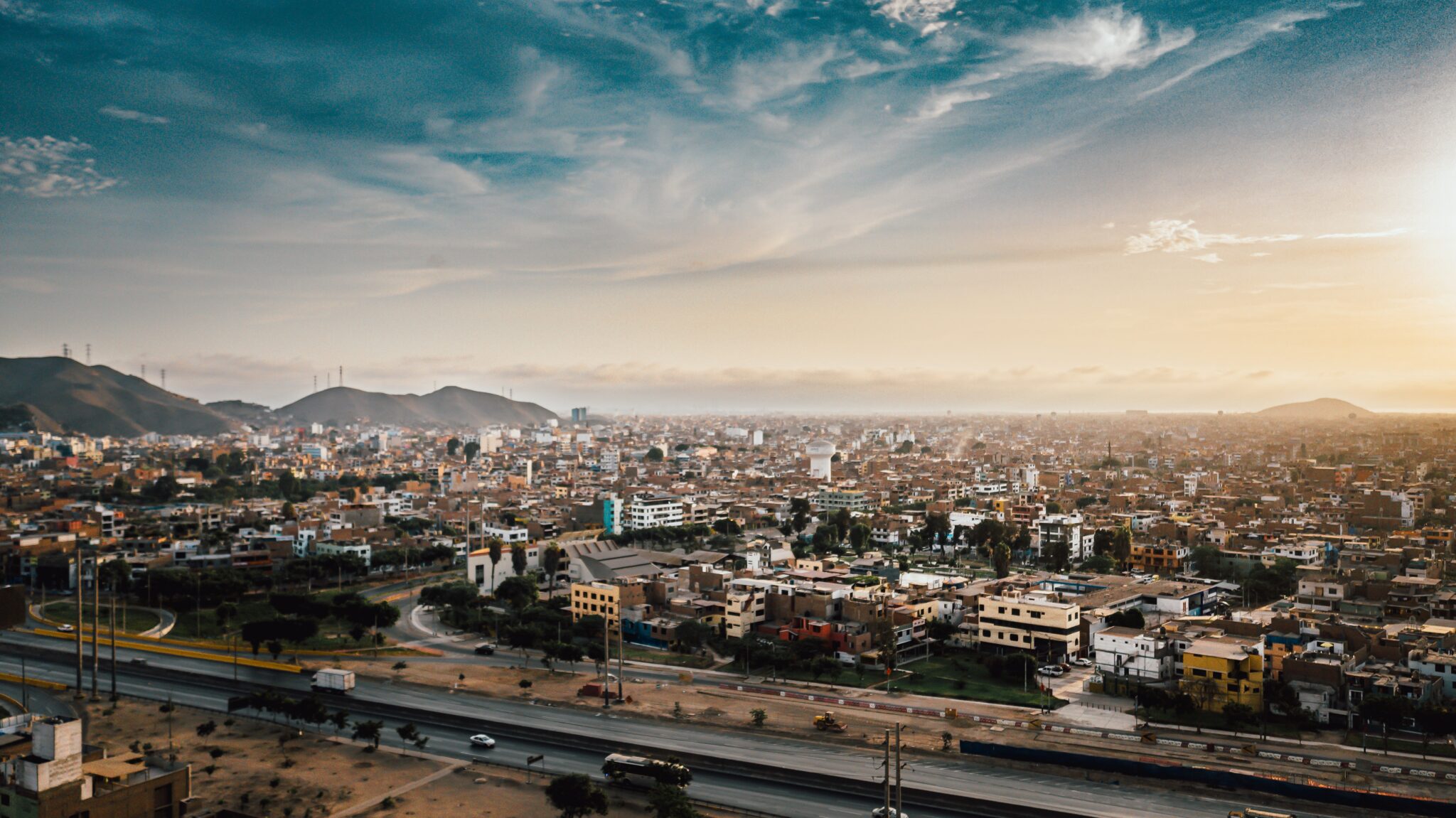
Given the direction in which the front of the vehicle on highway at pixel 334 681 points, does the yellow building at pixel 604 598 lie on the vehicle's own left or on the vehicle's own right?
on the vehicle's own right

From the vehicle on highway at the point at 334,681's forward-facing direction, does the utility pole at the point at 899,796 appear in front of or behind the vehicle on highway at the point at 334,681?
behind

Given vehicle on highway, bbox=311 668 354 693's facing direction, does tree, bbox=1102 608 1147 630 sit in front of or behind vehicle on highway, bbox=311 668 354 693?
behind

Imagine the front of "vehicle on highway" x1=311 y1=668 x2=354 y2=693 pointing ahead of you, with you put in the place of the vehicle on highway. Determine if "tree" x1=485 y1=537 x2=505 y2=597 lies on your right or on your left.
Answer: on your right

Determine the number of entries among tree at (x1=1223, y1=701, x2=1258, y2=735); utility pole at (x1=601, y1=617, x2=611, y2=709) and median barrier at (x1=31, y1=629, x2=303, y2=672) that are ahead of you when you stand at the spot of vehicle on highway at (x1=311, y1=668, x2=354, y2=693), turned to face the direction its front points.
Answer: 1

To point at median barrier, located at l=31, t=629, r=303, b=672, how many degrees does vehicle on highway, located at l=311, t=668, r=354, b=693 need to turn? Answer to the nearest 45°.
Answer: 0° — it already faces it

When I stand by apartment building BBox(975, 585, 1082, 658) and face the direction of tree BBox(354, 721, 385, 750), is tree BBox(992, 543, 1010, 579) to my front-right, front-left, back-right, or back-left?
back-right

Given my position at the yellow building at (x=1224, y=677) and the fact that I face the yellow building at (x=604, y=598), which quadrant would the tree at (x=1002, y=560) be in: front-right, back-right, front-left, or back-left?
front-right

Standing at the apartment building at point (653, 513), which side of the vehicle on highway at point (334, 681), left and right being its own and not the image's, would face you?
right

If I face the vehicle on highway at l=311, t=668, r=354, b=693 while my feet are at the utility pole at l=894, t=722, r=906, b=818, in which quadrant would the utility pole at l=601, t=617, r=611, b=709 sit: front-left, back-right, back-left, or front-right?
front-right

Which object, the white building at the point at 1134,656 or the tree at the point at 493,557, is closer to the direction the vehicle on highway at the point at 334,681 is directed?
the tree

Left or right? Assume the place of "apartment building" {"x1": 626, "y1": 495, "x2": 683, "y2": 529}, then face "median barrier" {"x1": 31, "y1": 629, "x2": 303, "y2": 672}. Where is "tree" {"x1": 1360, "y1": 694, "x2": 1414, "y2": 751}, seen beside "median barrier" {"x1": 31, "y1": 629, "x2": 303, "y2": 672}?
left

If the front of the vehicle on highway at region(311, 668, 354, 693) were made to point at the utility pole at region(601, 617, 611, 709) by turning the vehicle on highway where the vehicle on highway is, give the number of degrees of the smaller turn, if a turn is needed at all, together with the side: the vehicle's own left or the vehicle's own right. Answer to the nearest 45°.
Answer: approximately 135° to the vehicle's own right

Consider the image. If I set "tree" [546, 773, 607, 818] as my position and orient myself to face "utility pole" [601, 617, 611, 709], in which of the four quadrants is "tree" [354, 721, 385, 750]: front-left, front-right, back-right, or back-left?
front-left

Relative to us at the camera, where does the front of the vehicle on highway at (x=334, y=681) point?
facing away from the viewer and to the left of the viewer

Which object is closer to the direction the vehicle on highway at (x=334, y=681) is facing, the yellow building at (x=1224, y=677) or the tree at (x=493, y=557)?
the tree

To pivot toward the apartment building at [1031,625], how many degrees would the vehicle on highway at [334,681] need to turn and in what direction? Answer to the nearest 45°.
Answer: approximately 135° to its right

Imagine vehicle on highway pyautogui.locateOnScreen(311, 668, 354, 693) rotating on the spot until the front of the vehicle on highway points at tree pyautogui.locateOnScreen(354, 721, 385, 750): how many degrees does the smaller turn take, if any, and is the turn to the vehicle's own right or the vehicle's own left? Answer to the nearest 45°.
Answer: approximately 135° to the vehicle's own left

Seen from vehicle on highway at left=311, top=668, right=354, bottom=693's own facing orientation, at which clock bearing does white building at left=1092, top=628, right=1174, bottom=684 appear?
The white building is roughly at 5 o'clock from the vehicle on highway.

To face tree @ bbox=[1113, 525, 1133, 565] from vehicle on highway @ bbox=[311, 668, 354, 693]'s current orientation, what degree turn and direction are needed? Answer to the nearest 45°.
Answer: approximately 135° to its right

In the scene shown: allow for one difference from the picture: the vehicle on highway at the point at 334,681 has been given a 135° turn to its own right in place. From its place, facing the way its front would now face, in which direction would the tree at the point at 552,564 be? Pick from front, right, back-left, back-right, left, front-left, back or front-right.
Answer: front-left
